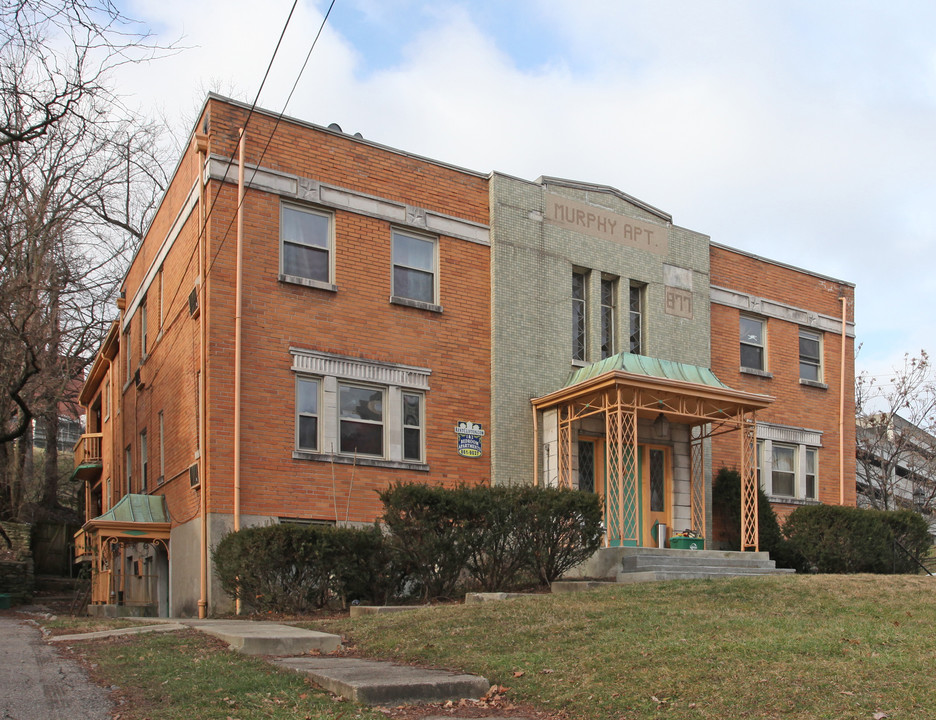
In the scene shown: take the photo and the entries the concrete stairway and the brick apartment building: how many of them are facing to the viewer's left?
0

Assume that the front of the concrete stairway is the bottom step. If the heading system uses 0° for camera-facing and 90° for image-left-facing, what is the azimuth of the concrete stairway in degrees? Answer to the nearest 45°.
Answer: approximately 315°

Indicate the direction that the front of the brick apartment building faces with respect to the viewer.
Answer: facing the viewer and to the right of the viewer

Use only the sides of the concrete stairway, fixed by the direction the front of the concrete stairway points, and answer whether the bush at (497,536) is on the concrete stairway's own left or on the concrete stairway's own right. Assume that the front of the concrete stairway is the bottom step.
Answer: on the concrete stairway's own right

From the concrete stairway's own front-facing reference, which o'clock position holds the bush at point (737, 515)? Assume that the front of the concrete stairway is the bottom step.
The bush is roughly at 8 o'clock from the concrete stairway.

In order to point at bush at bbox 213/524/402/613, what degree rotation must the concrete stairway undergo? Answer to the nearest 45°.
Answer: approximately 90° to its right

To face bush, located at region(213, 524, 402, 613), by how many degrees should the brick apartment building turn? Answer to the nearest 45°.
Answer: approximately 45° to its right
